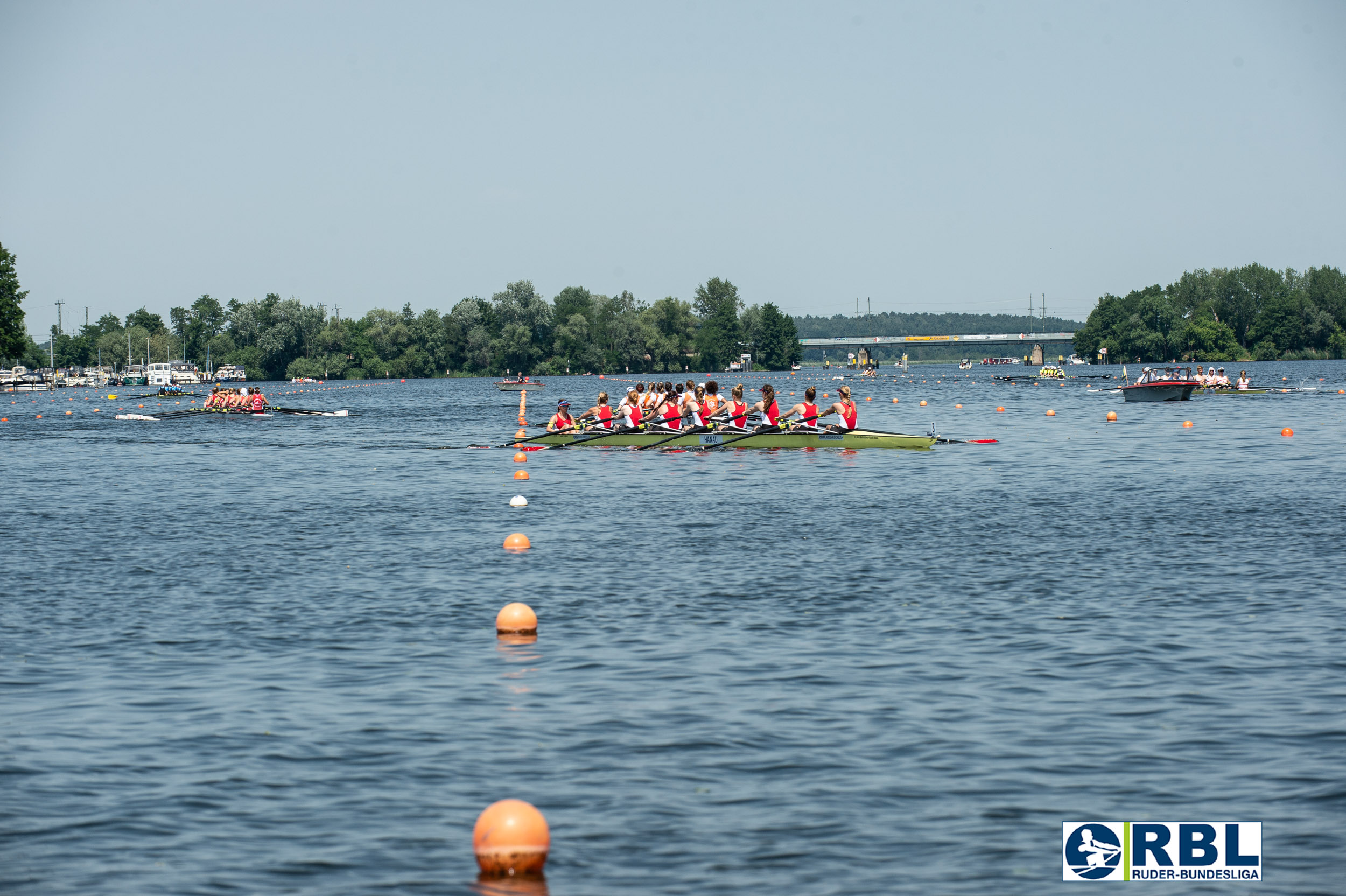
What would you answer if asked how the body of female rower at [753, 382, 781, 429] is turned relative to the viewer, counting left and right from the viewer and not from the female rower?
facing away from the viewer and to the left of the viewer

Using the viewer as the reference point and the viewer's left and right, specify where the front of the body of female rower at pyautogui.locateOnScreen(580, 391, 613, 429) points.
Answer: facing away from the viewer and to the left of the viewer

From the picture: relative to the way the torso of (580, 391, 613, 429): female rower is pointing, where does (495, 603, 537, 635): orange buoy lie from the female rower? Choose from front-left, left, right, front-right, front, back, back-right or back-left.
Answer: back-left

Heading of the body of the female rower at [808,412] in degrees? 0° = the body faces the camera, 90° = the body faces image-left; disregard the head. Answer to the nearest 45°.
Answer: approximately 135°

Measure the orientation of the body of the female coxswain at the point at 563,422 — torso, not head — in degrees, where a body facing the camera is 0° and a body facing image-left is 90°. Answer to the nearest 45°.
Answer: approximately 315°

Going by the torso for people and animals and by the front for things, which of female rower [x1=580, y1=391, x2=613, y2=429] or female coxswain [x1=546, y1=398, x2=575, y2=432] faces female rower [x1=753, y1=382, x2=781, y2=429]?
female coxswain [x1=546, y1=398, x2=575, y2=432]

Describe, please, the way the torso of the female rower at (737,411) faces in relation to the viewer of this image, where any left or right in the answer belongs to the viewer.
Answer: facing away from the viewer and to the left of the viewer

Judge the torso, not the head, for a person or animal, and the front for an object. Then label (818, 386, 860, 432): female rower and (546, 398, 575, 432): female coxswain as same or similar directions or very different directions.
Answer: very different directions

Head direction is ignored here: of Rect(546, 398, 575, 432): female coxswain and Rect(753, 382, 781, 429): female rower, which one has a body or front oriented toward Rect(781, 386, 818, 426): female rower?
Rect(546, 398, 575, 432): female coxswain

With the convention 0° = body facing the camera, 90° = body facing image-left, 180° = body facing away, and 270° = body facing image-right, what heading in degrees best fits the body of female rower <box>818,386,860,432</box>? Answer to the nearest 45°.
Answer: approximately 135°

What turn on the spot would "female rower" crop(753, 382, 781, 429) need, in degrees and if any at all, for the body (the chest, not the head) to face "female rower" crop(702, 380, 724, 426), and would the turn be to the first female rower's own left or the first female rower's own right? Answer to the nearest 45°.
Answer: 0° — they already face them
